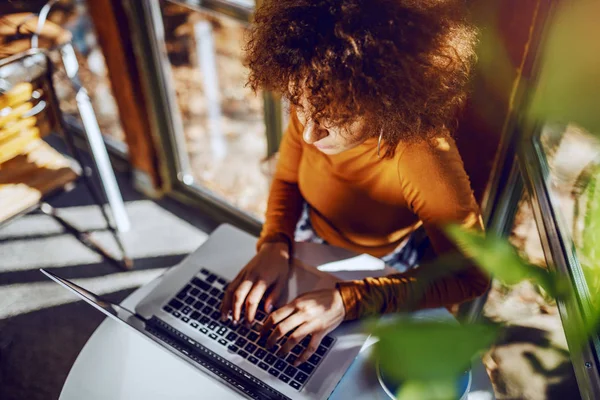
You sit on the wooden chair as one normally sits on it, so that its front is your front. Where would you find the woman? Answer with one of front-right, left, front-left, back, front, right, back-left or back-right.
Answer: left

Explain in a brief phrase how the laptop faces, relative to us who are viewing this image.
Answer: facing away from the viewer and to the right of the viewer

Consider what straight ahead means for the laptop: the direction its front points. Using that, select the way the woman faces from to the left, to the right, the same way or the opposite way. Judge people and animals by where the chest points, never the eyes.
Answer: the opposite way

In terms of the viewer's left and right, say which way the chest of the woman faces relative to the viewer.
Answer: facing the viewer and to the left of the viewer

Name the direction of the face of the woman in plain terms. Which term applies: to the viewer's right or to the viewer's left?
to the viewer's left

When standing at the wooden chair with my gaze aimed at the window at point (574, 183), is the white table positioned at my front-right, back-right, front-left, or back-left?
front-right

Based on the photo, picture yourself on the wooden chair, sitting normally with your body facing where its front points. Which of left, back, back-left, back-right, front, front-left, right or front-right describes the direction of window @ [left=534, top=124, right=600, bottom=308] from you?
left

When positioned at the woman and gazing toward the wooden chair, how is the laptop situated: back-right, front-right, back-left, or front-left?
front-left

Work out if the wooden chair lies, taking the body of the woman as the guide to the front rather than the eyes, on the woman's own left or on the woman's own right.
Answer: on the woman's own right
